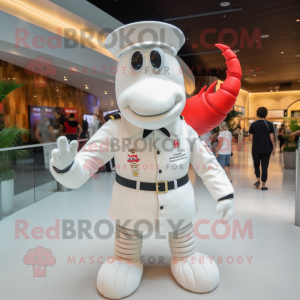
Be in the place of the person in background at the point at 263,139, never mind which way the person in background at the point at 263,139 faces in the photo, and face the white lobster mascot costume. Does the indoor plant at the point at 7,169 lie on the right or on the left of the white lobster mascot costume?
right

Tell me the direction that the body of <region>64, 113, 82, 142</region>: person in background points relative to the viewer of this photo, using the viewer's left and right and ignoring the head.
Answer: facing away from the viewer

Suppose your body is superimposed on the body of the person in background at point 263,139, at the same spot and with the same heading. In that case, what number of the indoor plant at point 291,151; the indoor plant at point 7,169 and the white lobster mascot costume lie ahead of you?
1

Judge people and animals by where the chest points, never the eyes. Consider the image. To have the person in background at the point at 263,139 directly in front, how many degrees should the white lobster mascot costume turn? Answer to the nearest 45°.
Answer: approximately 135° to its left

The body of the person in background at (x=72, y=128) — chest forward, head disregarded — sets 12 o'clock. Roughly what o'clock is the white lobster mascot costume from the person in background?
The white lobster mascot costume is roughly at 6 o'clock from the person in background.

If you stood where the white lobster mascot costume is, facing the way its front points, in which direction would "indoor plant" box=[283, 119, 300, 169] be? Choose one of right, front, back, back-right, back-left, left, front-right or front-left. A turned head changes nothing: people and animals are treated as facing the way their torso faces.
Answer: back-left
